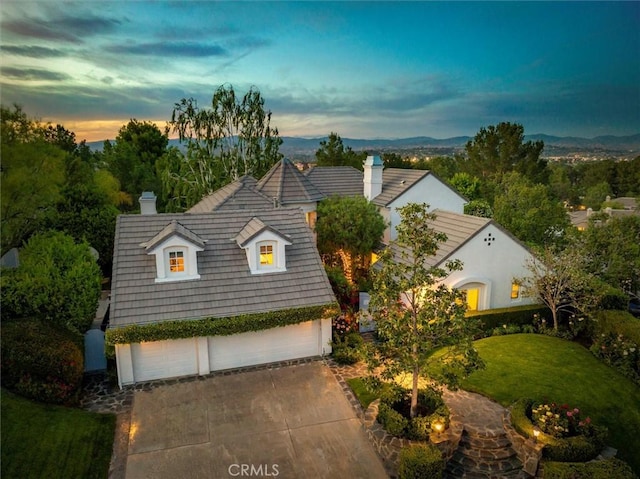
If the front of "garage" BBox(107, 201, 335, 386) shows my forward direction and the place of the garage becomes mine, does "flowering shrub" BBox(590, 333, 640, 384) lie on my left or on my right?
on my left

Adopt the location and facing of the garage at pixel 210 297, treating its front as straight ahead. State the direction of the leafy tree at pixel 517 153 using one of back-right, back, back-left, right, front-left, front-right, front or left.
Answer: back-left

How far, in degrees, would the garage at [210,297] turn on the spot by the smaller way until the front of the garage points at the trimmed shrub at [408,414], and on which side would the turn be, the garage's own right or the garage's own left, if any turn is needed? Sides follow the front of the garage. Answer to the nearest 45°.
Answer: approximately 45° to the garage's own left

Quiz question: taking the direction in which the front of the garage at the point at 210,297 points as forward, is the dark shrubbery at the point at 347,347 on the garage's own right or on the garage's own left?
on the garage's own left

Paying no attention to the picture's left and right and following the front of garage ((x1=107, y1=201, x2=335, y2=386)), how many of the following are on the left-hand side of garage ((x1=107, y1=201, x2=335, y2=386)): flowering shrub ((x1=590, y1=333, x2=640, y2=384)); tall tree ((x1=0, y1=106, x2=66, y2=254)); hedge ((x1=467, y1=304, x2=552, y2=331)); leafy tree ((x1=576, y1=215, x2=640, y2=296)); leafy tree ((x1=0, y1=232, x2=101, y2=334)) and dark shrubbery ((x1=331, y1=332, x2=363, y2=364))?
4

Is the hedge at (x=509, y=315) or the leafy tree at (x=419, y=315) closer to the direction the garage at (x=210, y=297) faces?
the leafy tree

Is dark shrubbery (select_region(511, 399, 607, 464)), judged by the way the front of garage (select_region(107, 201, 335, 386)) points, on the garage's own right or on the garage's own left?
on the garage's own left

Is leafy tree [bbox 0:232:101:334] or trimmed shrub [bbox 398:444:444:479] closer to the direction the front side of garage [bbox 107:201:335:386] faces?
the trimmed shrub

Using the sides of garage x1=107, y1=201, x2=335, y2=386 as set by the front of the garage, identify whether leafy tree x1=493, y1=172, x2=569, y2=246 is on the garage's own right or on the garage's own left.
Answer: on the garage's own left

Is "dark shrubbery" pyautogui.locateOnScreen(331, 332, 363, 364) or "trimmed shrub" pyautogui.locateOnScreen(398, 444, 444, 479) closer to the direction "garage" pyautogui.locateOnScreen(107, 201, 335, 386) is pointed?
the trimmed shrub

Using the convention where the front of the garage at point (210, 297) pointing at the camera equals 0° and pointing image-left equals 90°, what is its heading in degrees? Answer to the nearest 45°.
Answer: approximately 0°

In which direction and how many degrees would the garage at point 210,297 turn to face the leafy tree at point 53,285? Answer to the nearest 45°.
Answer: approximately 90° to its right

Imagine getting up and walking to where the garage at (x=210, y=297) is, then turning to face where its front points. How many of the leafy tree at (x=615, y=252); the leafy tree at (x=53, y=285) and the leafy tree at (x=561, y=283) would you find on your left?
2

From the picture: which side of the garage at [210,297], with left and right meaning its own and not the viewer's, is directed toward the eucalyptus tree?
back
